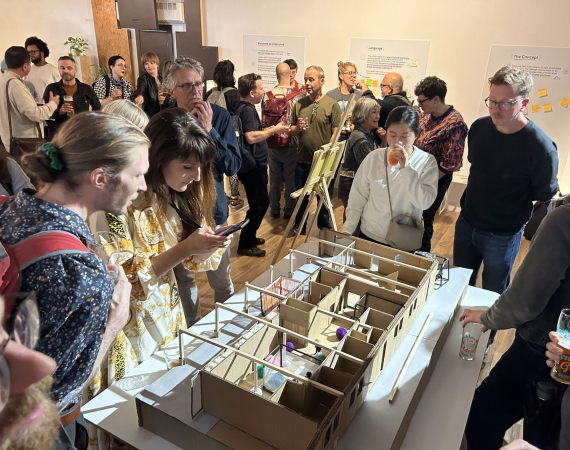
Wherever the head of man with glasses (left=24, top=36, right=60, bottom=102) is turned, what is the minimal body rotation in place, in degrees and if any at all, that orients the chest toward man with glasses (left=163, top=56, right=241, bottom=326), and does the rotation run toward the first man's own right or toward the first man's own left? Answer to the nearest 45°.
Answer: approximately 45° to the first man's own left

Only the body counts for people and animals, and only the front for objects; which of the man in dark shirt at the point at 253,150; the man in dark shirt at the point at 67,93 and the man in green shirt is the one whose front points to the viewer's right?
the man in dark shirt at the point at 253,150

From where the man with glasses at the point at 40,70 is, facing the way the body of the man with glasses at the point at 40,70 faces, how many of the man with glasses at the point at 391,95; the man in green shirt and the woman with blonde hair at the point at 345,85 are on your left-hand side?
3

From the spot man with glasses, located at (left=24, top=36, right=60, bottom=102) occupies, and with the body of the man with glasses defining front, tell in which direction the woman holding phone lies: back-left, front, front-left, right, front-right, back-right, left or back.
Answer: front-left

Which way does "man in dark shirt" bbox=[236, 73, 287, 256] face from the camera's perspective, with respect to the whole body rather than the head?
to the viewer's right

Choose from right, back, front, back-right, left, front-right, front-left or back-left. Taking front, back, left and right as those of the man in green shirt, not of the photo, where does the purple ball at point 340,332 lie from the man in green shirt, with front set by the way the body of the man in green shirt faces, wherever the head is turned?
front-left

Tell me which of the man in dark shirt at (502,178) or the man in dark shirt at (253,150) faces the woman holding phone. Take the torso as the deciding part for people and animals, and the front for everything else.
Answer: the man in dark shirt at (502,178)

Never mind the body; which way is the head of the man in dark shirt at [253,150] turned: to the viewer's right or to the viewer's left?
to the viewer's right

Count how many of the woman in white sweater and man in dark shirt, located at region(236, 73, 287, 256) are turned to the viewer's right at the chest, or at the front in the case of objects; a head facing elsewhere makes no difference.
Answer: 1

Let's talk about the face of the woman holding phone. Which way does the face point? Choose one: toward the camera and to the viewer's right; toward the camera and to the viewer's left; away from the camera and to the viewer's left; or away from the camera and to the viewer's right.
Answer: toward the camera and to the viewer's right

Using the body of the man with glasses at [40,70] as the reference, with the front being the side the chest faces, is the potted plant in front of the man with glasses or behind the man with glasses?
behind

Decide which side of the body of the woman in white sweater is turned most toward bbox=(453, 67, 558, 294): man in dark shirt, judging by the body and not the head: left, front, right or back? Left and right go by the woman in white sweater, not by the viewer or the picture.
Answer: left

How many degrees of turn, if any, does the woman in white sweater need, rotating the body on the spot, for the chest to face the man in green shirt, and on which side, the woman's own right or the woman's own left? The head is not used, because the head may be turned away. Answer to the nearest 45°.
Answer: approximately 135° to the woman's own right
